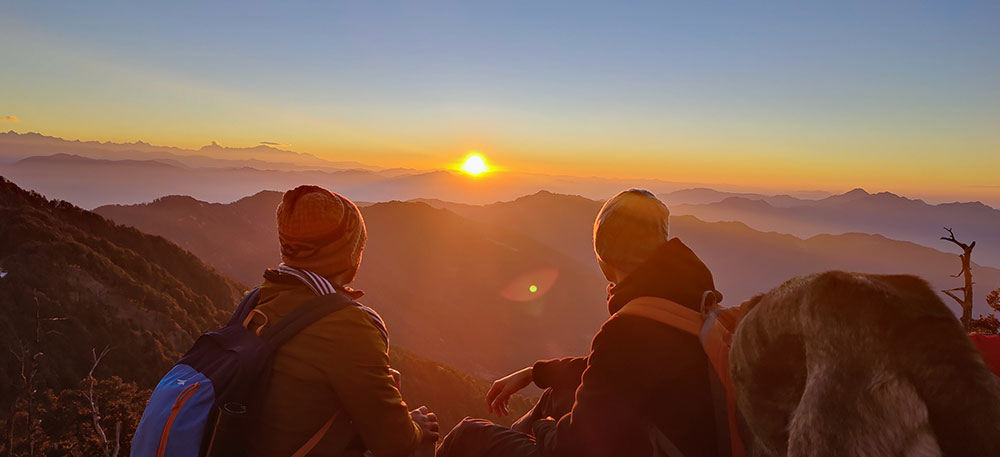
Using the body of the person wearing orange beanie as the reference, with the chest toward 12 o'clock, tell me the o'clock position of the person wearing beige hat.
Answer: The person wearing beige hat is roughly at 2 o'clock from the person wearing orange beanie.

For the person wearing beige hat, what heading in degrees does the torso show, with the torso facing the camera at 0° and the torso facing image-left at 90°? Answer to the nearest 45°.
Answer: approximately 135°

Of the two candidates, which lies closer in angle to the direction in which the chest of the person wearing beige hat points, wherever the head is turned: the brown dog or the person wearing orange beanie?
the person wearing orange beanie

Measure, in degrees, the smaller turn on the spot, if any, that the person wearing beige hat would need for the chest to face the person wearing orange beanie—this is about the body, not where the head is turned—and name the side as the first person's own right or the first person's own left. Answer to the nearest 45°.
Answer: approximately 45° to the first person's own left

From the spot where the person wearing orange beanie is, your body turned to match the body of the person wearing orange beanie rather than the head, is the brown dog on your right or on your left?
on your right

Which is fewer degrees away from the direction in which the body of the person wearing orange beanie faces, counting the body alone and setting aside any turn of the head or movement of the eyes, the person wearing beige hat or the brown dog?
the person wearing beige hat

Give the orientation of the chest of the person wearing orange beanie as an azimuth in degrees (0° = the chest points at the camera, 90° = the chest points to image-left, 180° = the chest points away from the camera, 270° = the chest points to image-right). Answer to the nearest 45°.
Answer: approximately 225°
